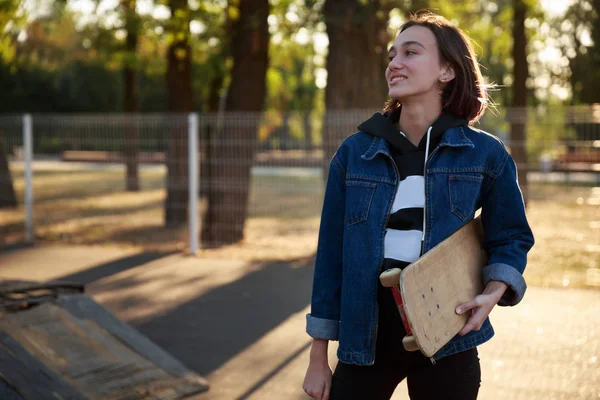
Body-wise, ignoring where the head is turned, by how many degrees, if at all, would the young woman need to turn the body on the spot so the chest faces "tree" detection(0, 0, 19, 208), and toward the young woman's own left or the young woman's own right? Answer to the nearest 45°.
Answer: approximately 135° to the young woman's own right

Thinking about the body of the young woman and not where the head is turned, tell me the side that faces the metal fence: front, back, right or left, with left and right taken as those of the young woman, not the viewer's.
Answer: back

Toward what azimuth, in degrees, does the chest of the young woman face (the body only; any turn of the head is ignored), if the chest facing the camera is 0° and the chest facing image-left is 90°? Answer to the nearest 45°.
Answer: approximately 0°
